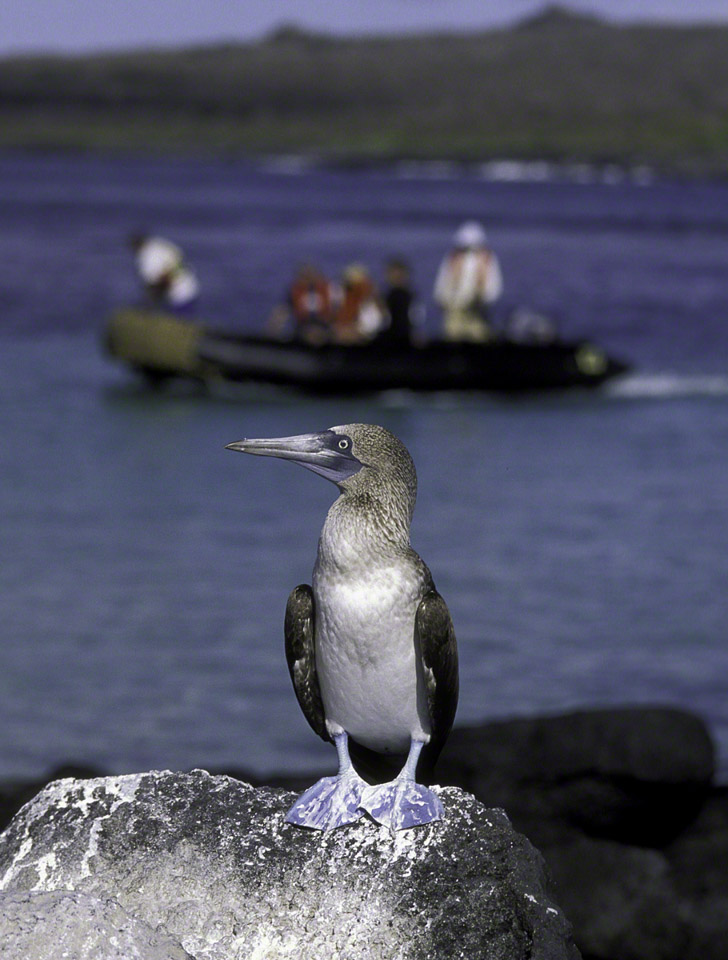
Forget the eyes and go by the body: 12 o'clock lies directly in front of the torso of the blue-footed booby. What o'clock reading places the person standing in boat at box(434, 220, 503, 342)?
The person standing in boat is roughly at 6 o'clock from the blue-footed booby.

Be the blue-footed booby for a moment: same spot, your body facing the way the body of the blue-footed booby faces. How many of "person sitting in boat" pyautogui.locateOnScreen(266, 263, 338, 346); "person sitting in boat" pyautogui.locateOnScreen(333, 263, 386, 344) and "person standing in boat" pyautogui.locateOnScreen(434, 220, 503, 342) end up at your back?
3

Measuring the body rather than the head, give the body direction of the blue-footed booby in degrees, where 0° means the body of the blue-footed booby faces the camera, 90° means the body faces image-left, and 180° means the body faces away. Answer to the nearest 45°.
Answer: approximately 0°

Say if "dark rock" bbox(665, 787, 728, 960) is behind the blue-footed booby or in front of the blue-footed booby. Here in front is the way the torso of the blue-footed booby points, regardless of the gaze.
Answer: behind

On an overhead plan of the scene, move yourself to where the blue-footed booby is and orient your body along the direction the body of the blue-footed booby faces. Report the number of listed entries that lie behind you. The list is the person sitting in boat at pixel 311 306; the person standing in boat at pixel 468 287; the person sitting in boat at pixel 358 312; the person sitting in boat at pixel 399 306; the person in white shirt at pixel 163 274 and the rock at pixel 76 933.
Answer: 5

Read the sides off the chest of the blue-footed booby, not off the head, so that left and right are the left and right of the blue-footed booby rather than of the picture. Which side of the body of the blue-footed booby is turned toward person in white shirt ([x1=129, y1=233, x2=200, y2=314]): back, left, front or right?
back

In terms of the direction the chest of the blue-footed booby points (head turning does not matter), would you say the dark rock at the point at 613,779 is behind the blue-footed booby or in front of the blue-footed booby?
behind

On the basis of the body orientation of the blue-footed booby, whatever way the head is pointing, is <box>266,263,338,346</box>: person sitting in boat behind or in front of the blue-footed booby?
behind

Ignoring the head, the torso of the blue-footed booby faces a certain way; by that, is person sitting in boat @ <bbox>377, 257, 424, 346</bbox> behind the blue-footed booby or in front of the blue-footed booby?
behind

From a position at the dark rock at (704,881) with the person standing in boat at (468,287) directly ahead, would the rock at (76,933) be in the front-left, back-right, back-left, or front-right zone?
back-left

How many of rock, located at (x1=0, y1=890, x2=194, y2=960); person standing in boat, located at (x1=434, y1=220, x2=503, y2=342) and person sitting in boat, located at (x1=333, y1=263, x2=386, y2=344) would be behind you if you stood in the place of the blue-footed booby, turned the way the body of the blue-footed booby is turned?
2

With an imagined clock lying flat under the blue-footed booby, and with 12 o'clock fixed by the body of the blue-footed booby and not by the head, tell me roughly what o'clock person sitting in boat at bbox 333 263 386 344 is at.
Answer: The person sitting in boat is roughly at 6 o'clock from the blue-footed booby.

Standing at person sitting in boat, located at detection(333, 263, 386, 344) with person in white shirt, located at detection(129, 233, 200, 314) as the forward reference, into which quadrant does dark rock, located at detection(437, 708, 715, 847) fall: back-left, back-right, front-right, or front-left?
back-left

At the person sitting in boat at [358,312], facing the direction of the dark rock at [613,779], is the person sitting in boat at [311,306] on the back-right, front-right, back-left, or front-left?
back-right
